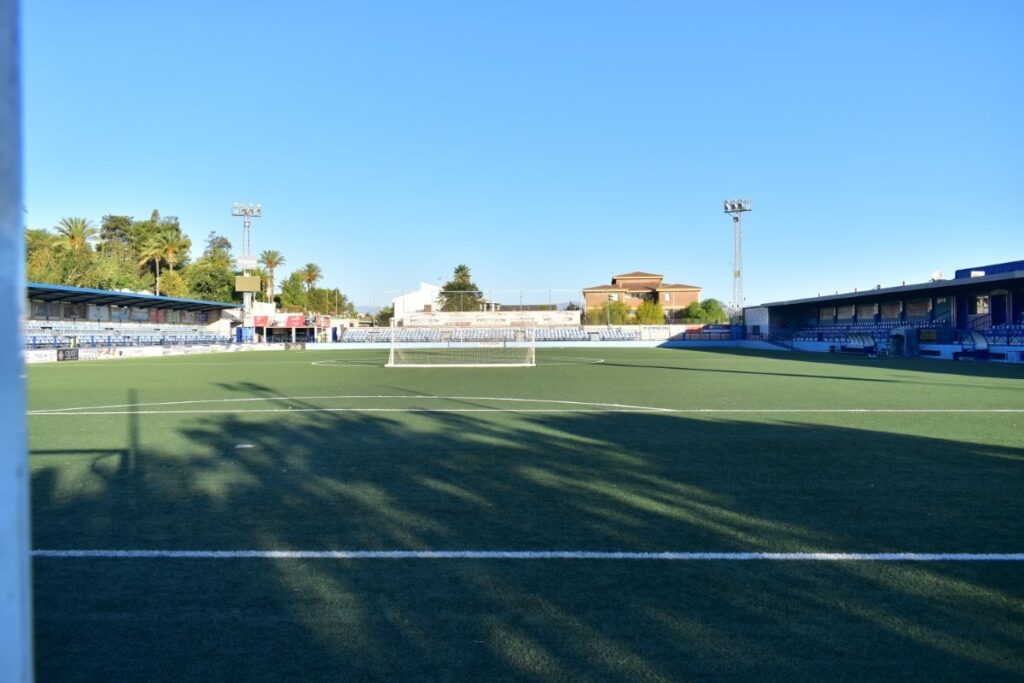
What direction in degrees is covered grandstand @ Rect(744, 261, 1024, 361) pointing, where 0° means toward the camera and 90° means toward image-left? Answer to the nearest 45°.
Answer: approximately 45°

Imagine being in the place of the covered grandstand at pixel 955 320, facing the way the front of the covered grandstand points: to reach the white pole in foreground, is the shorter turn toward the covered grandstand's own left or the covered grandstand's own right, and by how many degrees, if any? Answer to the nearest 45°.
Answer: approximately 45° to the covered grandstand's own left
